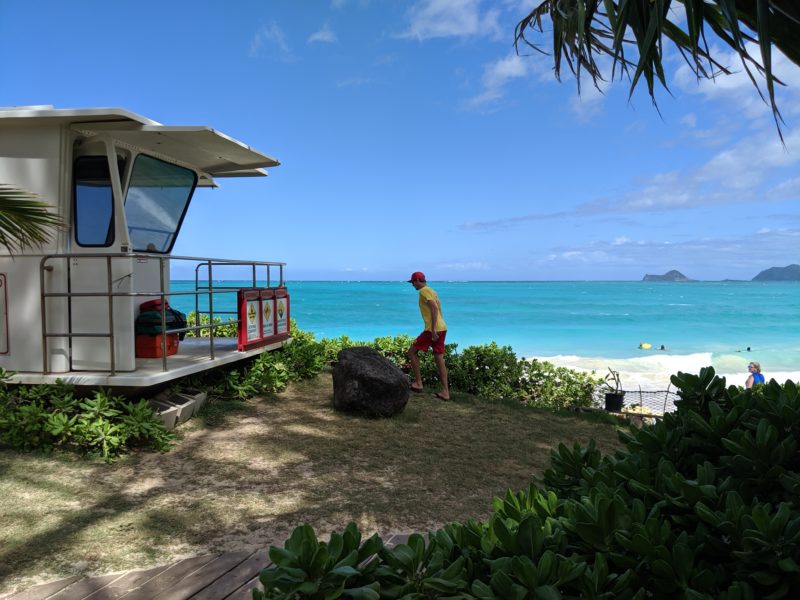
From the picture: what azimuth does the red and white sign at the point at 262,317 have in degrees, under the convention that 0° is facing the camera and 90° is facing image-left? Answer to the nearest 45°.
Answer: approximately 315°

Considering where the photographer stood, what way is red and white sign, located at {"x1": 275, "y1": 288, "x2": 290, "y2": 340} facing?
facing the viewer and to the right of the viewer

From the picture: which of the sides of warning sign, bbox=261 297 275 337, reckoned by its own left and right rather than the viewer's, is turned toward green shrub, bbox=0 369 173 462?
right

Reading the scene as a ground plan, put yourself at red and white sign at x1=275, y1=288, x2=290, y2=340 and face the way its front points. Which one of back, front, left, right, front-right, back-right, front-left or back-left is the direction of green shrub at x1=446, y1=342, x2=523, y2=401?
front-left

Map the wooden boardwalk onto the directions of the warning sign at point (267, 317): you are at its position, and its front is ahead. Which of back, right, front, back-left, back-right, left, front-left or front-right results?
front-right

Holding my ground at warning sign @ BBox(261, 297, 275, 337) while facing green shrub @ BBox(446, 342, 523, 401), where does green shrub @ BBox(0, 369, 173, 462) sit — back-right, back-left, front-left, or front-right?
back-right

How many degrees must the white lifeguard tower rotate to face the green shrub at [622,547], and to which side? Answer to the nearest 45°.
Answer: approximately 90° to its right

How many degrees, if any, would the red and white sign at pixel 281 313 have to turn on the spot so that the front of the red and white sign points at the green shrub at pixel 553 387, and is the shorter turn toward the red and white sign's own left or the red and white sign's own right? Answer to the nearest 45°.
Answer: approximately 45° to the red and white sign's own left

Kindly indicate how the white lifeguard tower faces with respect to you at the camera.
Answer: facing to the right of the viewer
